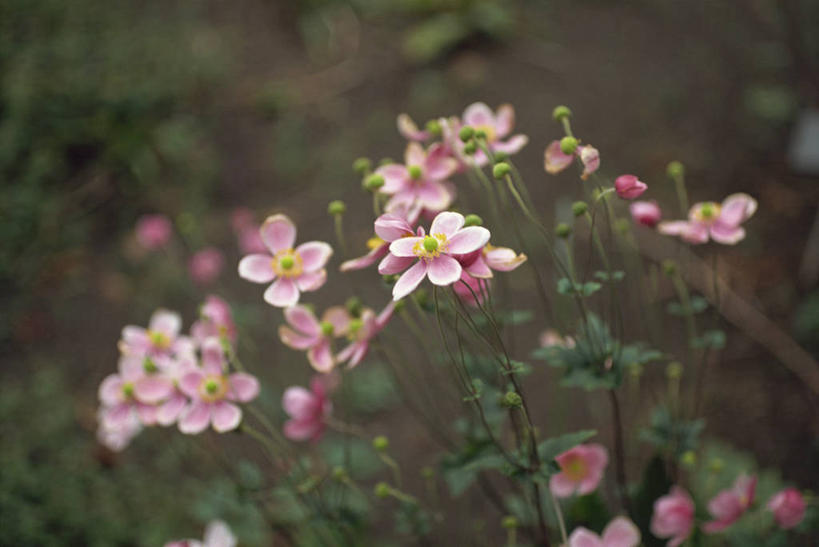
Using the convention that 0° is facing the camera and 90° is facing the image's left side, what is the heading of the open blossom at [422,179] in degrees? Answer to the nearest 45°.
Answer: approximately 0°
